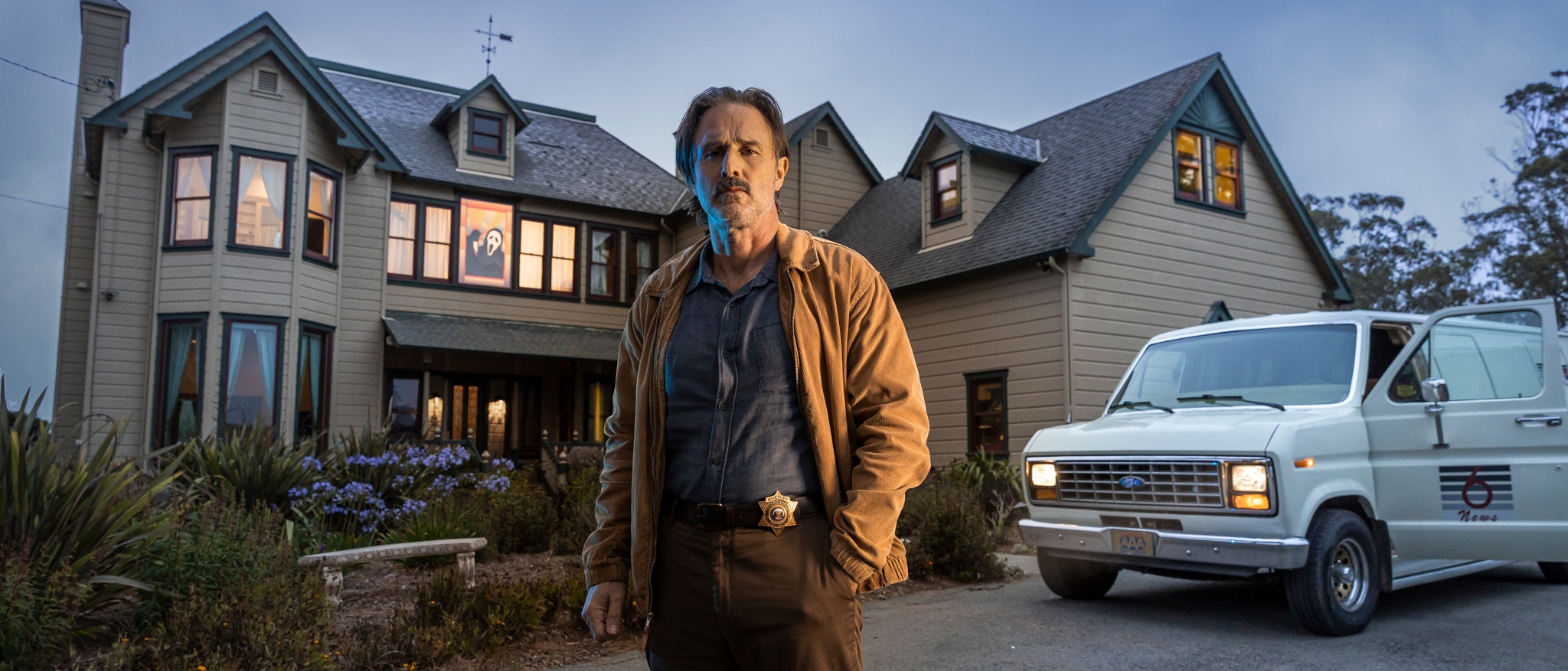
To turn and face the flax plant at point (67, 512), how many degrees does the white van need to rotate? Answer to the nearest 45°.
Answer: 0° — it already faces it

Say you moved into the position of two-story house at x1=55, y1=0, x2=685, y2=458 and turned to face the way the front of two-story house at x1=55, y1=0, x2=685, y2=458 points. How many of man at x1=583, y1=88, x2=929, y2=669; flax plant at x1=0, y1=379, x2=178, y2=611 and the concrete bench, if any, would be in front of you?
3

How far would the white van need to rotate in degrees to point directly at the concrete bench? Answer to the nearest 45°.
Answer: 0° — it already faces it

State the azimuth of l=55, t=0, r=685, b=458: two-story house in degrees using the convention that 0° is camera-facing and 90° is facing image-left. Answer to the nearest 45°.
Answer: approximately 0°

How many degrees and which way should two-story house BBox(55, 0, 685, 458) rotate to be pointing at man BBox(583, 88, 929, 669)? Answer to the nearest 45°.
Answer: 0° — it already faces them

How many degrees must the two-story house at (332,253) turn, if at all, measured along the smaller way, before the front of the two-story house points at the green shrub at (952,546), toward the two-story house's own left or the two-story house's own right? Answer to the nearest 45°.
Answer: approximately 45° to the two-story house's own left

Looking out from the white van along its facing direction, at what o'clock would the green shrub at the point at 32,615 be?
The green shrub is roughly at 12 o'clock from the white van.

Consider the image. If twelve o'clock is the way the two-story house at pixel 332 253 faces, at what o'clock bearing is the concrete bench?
The concrete bench is roughly at 12 o'clock from the two-story house.

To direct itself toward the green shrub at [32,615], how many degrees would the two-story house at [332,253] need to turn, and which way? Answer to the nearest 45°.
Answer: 0° — it already faces it

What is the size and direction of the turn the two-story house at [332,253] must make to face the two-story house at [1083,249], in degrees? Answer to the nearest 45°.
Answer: approximately 45° to its left

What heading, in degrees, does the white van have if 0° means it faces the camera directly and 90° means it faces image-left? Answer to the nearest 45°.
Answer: approximately 45°

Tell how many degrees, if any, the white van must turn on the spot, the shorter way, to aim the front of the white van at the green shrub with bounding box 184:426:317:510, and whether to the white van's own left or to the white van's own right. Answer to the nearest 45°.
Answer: approximately 45° to the white van's own right
